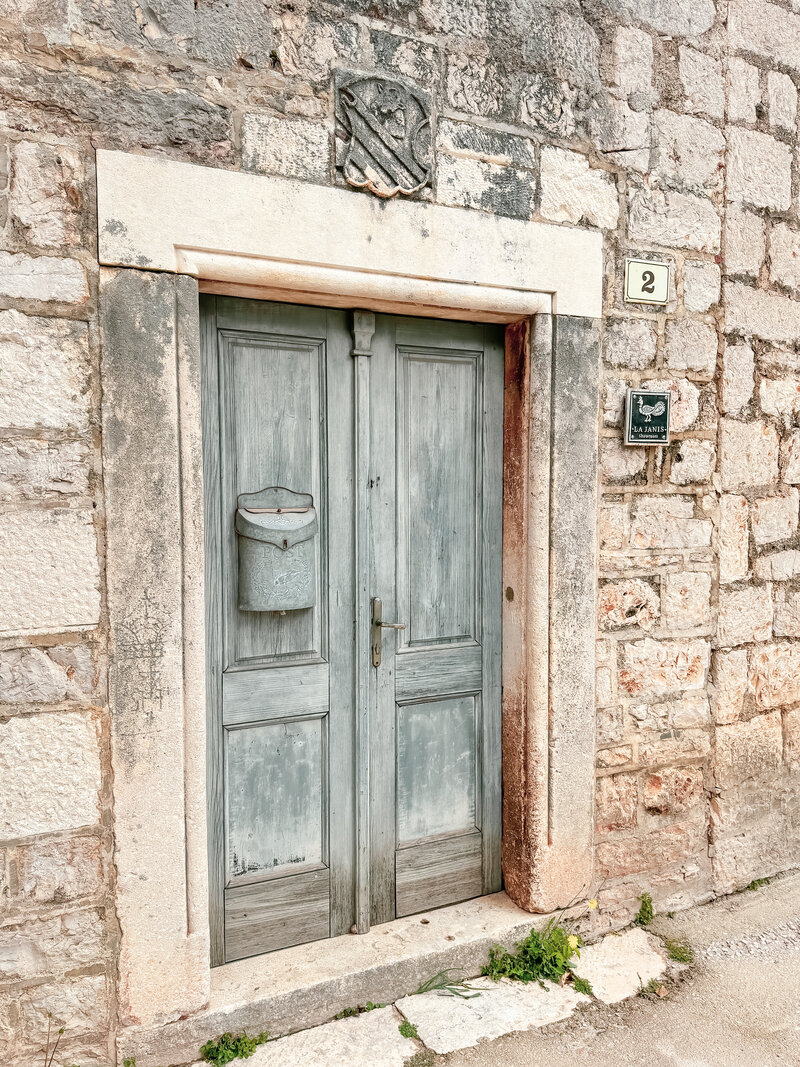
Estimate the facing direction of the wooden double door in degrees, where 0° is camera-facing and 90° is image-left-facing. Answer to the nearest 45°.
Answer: approximately 315°

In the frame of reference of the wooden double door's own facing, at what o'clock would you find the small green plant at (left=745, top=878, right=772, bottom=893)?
The small green plant is roughly at 10 o'clock from the wooden double door.

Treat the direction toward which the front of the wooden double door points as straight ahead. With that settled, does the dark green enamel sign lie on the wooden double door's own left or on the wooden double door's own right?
on the wooden double door's own left
